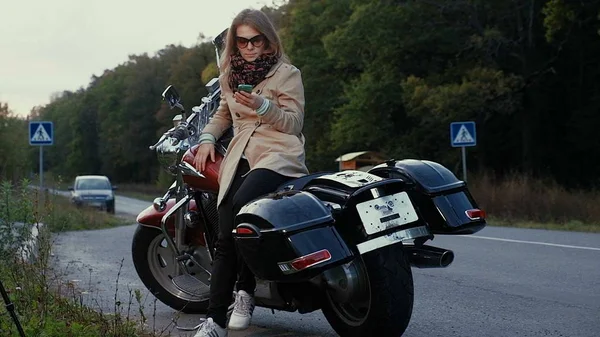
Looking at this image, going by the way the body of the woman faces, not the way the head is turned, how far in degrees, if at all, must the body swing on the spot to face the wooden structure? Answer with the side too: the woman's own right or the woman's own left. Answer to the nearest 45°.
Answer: approximately 135° to the woman's own right

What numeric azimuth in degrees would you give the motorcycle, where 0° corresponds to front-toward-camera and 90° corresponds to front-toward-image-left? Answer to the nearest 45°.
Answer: approximately 135°

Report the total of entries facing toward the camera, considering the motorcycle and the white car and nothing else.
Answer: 1

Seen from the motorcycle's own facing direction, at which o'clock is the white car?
The white car is roughly at 1 o'clock from the motorcycle.

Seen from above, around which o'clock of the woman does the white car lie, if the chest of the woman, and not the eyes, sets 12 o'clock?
The white car is roughly at 4 o'clock from the woman.

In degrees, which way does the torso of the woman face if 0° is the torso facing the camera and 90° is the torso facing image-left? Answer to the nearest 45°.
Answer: approximately 45°

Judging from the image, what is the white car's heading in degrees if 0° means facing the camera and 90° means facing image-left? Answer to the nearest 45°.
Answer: approximately 0°

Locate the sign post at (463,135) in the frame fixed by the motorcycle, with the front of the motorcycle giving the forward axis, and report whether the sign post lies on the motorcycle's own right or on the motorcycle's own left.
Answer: on the motorcycle's own right

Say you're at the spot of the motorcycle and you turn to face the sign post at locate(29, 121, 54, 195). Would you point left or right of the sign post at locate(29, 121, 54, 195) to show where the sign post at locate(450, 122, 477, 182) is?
right
